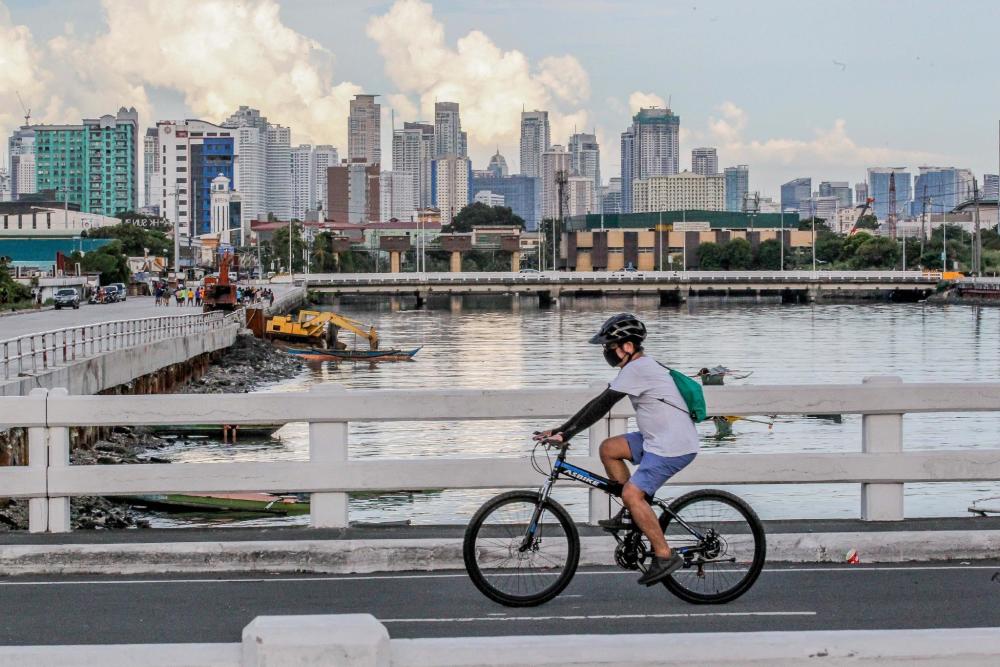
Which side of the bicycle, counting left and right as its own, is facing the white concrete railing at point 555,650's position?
left

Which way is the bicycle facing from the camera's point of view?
to the viewer's left

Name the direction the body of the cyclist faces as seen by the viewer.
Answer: to the viewer's left
